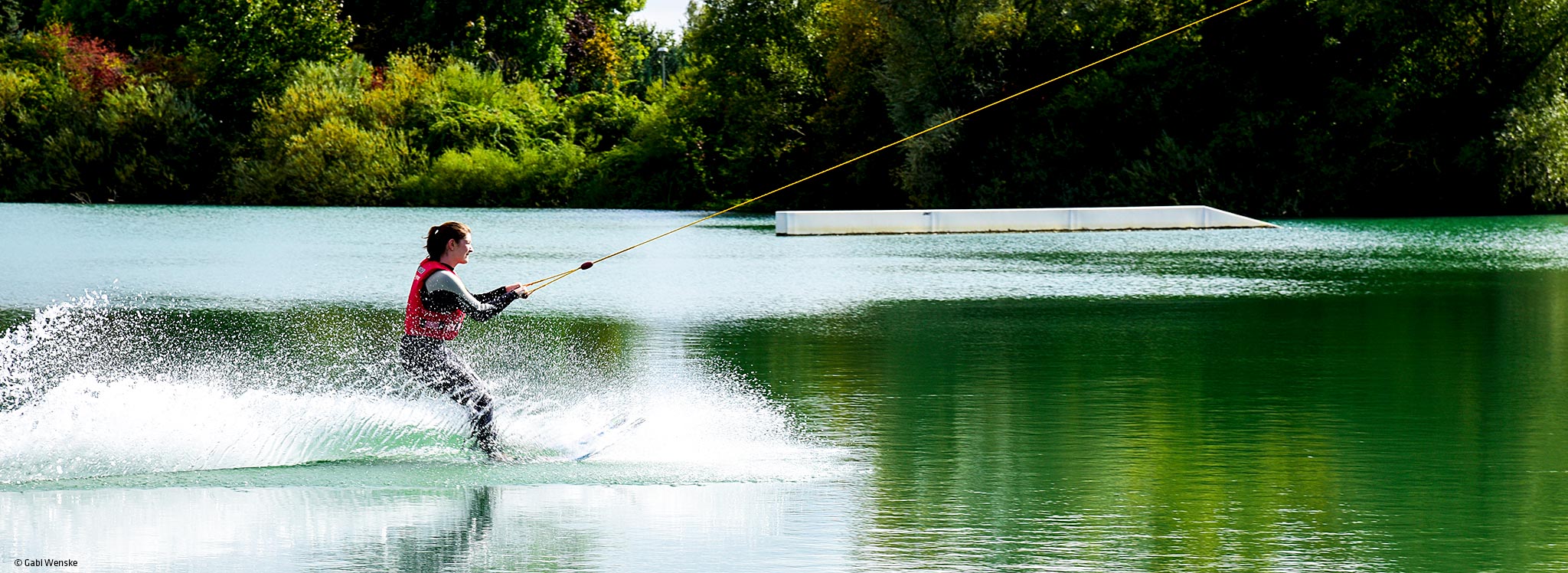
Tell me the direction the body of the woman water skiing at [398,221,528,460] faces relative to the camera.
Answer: to the viewer's right

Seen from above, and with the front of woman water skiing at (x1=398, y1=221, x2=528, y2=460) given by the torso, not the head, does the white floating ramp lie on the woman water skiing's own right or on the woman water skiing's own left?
on the woman water skiing's own left
